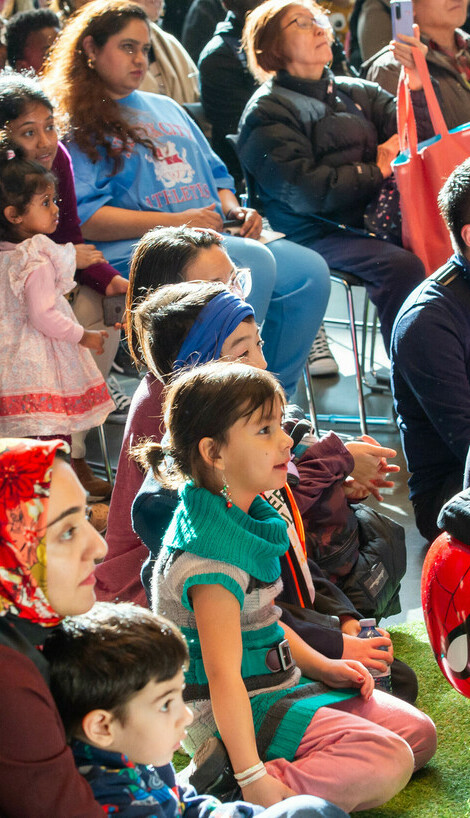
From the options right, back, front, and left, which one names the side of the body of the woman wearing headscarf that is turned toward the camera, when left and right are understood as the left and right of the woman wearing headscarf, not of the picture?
right

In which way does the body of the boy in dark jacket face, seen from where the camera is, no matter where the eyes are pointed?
to the viewer's right

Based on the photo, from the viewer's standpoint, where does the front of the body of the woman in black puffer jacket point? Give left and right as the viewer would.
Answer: facing the viewer and to the right of the viewer

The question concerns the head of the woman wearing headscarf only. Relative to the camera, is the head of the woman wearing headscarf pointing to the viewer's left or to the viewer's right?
to the viewer's right

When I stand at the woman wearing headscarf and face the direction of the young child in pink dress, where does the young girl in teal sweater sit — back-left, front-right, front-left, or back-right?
front-right

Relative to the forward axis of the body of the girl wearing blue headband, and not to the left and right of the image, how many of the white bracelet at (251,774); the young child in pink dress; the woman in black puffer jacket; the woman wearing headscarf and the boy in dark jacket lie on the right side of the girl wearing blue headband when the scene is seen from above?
3

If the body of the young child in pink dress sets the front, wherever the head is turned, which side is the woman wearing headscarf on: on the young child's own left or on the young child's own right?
on the young child's own right

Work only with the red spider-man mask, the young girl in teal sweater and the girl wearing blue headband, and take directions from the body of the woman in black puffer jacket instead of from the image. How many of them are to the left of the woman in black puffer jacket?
0

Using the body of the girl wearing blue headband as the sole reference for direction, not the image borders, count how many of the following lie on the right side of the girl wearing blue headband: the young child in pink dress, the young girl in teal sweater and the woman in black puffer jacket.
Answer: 1

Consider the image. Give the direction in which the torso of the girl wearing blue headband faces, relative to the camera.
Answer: to the viewer's right

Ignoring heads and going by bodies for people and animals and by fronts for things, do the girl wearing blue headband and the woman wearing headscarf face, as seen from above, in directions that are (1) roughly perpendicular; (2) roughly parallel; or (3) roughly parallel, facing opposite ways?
roughly parallel

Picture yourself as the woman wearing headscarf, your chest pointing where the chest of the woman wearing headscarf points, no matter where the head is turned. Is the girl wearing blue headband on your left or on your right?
on your left

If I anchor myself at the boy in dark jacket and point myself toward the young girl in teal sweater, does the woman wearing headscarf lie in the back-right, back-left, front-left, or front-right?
back-left
